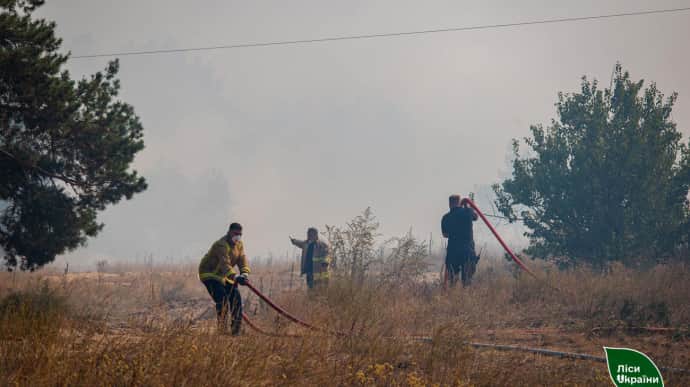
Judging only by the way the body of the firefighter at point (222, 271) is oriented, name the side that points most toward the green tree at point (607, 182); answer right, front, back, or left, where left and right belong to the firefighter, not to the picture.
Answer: left

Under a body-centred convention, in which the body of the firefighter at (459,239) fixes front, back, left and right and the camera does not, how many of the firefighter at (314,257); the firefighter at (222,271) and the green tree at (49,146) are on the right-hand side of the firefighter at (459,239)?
0

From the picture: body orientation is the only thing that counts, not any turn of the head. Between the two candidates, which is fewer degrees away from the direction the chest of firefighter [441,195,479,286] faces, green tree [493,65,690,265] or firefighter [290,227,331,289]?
the green tree

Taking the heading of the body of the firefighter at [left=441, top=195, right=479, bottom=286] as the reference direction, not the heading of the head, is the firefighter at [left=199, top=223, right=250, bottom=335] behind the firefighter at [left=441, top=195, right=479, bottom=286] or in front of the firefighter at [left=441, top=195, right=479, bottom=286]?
behind

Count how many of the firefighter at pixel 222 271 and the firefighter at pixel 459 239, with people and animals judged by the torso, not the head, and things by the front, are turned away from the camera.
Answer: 1

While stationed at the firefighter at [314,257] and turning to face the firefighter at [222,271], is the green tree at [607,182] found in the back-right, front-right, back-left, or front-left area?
back-left

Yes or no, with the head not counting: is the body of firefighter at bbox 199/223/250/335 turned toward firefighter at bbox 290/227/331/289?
no

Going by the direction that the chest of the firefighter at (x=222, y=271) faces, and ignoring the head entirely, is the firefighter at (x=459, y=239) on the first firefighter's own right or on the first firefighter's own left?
on the first firefighter's own left

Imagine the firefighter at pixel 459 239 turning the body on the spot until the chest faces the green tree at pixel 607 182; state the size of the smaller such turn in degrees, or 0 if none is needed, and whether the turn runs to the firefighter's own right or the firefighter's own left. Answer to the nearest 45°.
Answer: approximately 45° to the firefighter's own right

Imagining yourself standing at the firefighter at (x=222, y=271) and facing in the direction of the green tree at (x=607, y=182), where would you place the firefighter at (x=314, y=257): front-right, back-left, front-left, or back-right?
front-left

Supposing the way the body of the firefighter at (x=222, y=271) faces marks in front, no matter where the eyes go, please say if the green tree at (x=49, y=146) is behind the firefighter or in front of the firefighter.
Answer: behind

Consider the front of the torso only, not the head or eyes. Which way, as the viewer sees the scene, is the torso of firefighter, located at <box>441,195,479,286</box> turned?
away from the camera

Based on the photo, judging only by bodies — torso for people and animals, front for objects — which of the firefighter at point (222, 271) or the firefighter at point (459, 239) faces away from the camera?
the firefighter at point (459, 239)

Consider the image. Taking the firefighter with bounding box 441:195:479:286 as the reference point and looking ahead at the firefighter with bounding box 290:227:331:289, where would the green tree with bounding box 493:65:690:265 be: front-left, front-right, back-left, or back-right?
back-right
